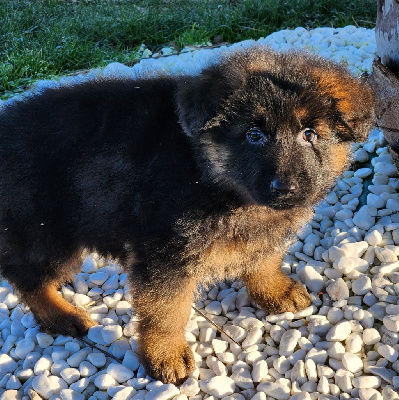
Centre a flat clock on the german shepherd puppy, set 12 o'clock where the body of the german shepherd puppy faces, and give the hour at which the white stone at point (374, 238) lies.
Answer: The white stone is roughly at 10 o'clock from the german shepherd puppy.

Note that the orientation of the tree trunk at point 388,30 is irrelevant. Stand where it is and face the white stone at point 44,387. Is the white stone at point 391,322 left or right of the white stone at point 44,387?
left

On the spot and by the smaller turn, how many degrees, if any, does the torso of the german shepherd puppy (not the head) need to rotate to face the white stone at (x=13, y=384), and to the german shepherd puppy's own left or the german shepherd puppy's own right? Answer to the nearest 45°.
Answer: approximately 135° to the german shepherd puppy's own right

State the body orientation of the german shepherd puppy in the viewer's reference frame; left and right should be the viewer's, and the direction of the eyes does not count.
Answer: facing the viewer and to the right of the viewer

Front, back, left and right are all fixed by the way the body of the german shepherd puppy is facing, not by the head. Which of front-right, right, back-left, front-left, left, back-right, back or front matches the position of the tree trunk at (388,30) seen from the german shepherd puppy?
left

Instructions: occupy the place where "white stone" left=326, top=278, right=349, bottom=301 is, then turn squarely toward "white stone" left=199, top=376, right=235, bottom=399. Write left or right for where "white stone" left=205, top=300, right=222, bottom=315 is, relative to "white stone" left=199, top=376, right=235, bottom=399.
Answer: right
